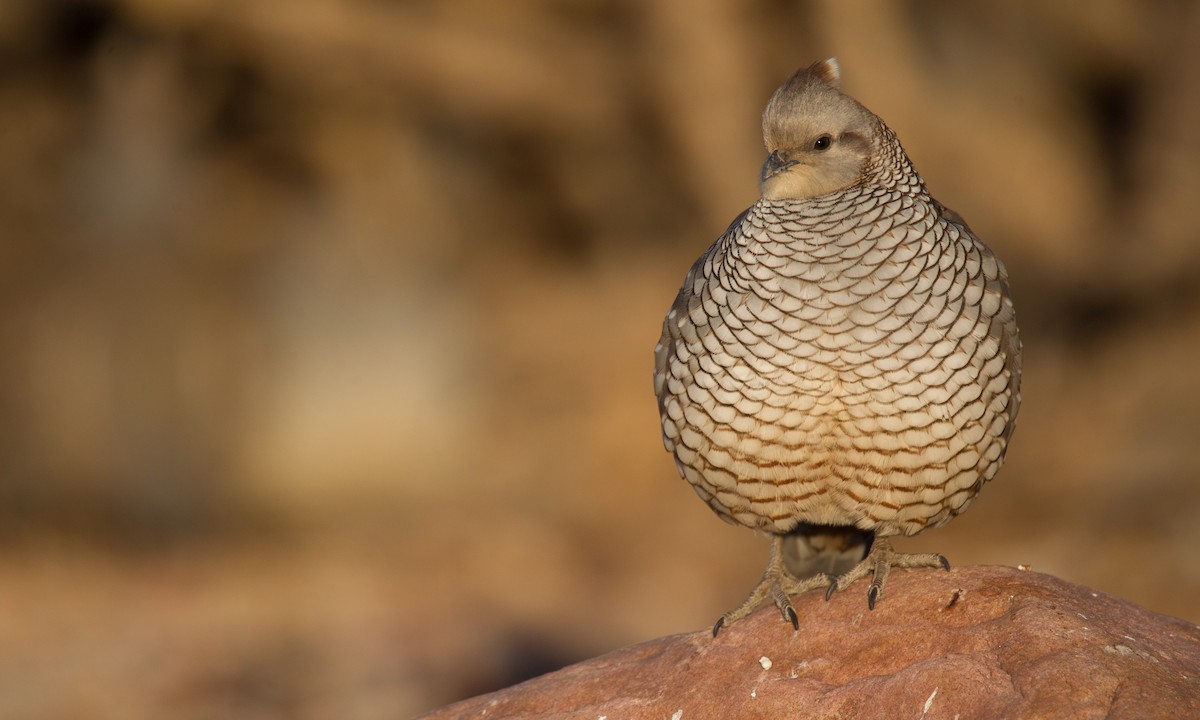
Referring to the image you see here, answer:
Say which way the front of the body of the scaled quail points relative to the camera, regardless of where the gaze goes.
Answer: toward the camera
